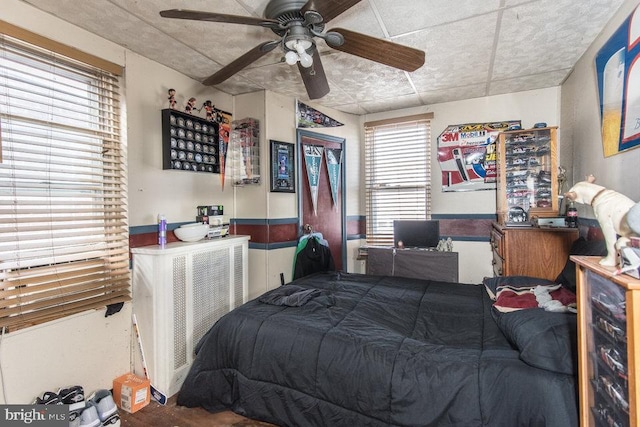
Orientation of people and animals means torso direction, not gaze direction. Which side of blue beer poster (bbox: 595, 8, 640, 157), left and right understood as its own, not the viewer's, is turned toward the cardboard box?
front

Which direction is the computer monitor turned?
toward the camera

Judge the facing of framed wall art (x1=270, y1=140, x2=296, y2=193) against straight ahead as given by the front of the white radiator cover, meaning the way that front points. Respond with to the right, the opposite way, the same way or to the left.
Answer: the same way

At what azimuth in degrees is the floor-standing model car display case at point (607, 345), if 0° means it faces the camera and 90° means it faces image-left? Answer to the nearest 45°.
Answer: approximately 45°

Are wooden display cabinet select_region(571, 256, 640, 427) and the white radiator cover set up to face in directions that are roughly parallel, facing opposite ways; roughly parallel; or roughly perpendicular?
roughly parallel, facing opposite ways

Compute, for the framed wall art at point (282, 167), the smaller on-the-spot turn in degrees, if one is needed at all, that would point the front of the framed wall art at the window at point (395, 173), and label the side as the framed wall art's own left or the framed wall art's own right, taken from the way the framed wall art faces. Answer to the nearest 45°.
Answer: approximately 45° to the framed wall art's own left

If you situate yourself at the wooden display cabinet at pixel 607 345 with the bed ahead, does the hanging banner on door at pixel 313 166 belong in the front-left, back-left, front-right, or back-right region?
front-right

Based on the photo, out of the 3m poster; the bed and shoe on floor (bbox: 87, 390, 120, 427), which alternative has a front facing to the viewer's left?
the bed

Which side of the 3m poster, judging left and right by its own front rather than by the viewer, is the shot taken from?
front

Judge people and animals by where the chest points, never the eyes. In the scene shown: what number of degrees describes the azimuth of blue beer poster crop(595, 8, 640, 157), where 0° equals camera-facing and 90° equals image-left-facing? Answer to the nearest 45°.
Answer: approximately 45°

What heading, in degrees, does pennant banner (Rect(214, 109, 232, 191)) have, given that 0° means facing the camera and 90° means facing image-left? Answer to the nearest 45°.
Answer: approximately 315°
